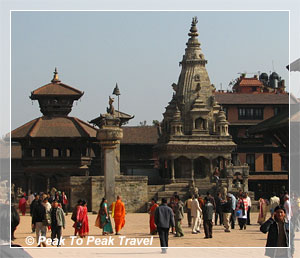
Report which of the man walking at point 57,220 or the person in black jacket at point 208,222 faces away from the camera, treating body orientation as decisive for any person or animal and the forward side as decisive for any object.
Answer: the person in black jacket

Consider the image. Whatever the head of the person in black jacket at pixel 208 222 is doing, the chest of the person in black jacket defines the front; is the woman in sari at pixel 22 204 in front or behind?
in front

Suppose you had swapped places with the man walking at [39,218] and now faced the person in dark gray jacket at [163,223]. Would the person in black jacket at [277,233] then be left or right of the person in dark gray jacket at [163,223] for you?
right

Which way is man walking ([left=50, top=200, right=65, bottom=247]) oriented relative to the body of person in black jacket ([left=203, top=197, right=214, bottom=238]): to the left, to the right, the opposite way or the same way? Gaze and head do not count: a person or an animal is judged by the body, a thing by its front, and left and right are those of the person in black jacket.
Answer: the opposite way

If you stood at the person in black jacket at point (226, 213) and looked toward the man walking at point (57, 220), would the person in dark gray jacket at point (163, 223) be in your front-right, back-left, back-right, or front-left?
front-left

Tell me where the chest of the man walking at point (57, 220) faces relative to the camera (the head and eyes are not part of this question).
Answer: toward the camera
